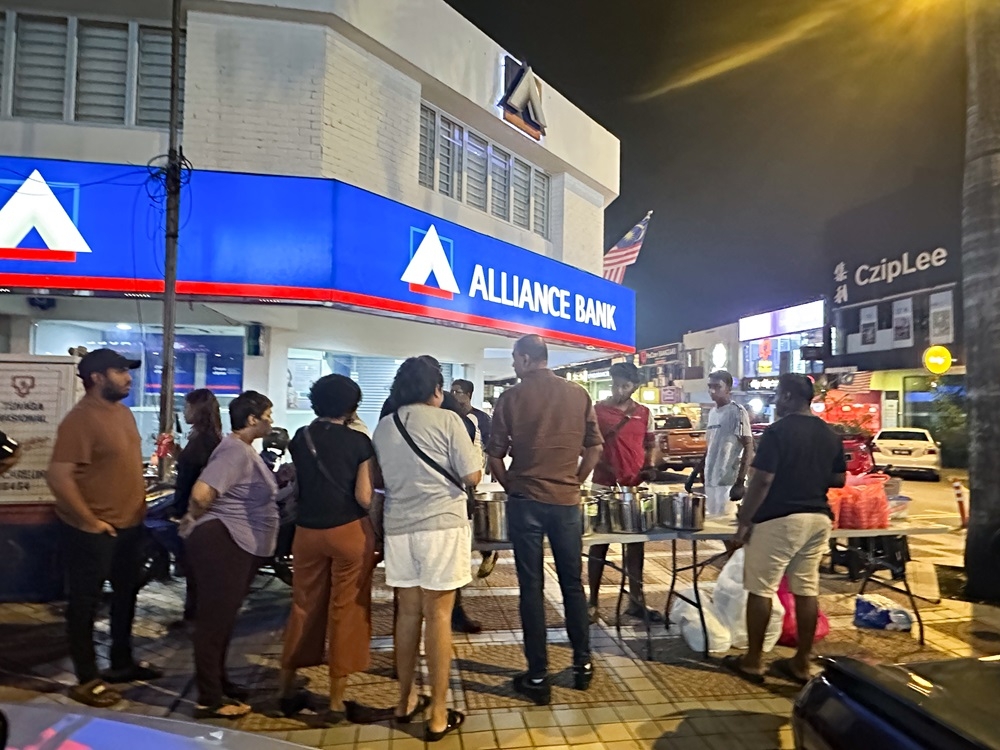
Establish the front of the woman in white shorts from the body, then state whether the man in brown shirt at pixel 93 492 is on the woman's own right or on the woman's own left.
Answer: on the woman's own left

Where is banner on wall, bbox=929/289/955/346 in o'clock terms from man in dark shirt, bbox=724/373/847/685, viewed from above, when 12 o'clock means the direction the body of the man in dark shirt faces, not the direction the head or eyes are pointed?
The banner on wall is roughly at 2 o'clock from the man in dark shirt.

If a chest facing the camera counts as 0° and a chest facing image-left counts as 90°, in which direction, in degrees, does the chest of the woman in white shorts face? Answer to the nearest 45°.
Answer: approximately 225°

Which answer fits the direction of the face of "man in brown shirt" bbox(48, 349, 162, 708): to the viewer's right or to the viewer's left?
to the viewer's right

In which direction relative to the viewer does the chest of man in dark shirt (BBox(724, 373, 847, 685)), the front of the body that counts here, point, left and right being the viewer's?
facing away from the viewer and to the left of the viewer

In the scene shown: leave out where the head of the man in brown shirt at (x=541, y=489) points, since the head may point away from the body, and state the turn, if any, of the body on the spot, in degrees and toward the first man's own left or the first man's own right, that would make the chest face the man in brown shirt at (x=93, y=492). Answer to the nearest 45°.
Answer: approximately 90° to the first man's own left

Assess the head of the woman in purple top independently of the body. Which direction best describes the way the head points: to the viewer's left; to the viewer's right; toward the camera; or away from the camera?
to the viewer's right

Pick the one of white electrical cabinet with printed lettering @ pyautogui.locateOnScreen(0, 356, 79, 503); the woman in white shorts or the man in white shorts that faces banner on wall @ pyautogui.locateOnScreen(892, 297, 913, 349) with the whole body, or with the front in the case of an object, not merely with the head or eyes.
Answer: the woman in white shorts

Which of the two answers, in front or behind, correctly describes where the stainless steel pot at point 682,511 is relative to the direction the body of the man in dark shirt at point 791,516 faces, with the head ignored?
in front

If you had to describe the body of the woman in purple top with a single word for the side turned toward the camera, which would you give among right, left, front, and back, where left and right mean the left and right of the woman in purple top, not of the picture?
right

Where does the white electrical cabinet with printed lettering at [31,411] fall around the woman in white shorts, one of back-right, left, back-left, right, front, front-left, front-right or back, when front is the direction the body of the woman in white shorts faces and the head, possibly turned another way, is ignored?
left

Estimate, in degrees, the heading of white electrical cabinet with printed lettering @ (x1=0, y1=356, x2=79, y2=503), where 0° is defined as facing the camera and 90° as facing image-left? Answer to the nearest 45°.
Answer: approximately 0°

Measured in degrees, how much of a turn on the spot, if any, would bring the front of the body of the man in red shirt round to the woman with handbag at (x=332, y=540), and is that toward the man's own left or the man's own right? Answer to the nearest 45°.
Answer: approximately 45° to the man's own right

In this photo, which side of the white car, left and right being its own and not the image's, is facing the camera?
back

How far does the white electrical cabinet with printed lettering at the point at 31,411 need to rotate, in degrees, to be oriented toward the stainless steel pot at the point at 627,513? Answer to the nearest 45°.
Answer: approximately 45° to its left
